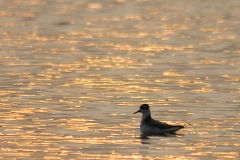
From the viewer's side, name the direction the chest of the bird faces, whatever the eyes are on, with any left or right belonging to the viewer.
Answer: facing to the left of the viewer
